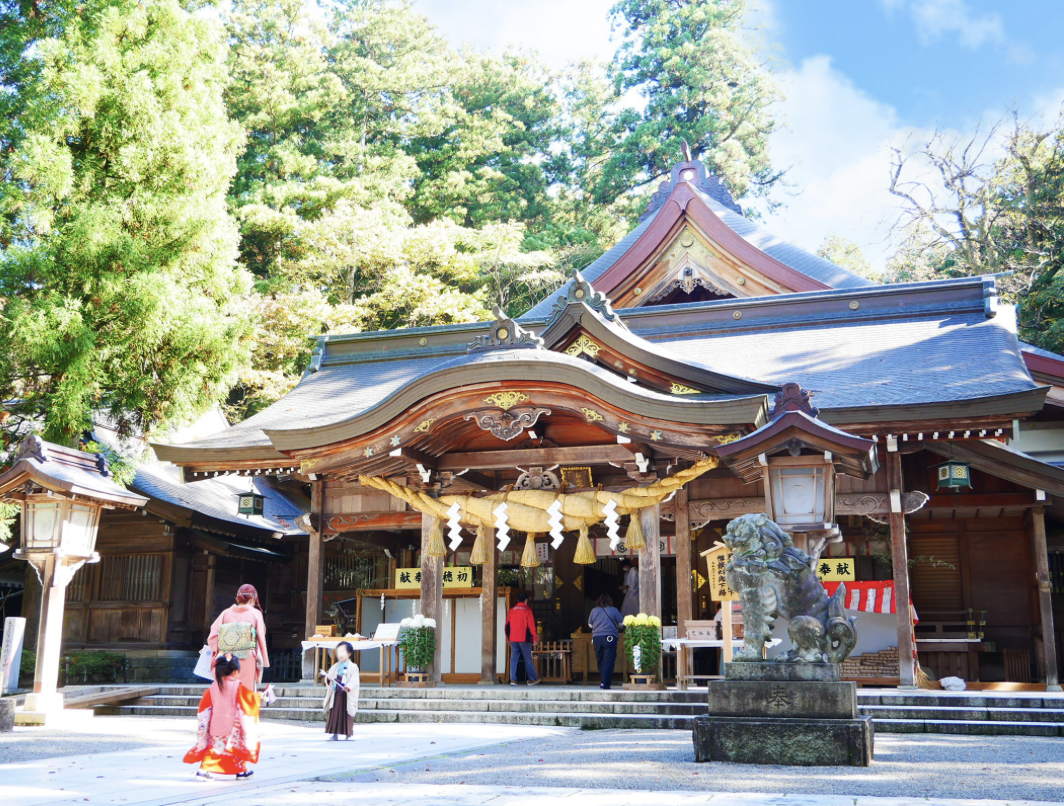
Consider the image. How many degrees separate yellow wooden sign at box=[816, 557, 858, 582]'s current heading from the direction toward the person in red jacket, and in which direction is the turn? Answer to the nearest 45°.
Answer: approximately 90° to its right

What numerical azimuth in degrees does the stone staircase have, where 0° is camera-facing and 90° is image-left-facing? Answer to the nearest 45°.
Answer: approximately 0°

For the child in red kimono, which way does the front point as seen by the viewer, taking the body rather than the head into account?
away from the camera

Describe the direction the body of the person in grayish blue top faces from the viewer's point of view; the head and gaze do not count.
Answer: away from the camera

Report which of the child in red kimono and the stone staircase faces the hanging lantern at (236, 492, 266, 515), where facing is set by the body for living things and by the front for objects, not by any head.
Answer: the child in red kimono

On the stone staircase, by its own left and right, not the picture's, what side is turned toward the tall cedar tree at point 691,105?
back

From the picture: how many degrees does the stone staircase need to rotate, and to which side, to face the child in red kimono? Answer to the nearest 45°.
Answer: approximately 45° to its right

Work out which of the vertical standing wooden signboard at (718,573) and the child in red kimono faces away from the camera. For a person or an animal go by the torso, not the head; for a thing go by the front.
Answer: the child in red kimono

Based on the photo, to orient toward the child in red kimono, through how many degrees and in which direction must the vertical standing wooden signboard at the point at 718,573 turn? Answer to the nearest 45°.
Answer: approximately 45° to its right

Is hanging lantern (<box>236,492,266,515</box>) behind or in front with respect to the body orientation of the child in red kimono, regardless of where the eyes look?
in front

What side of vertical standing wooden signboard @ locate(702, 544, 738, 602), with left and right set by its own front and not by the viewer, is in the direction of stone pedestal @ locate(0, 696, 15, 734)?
right

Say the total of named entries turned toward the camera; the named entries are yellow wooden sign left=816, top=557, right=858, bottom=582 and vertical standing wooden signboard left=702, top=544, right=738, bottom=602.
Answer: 2

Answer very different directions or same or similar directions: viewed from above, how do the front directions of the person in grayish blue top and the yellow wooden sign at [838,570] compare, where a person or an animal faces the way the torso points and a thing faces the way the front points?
very different directions

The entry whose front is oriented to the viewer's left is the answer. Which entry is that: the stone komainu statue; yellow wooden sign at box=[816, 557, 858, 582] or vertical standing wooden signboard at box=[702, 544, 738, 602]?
the stone komainu statue
